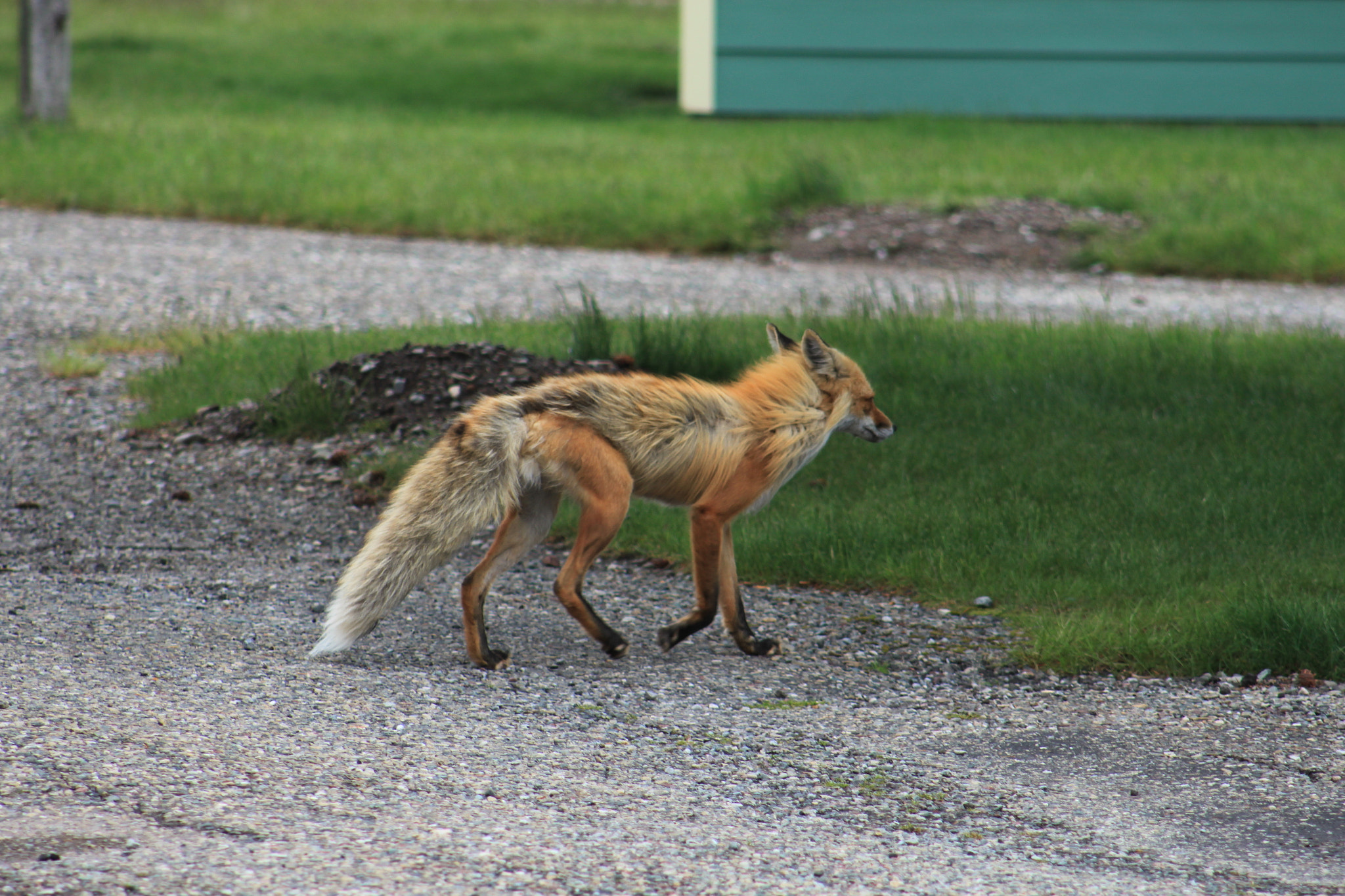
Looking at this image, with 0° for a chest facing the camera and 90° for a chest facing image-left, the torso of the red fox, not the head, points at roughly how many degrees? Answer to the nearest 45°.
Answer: approximately 270°

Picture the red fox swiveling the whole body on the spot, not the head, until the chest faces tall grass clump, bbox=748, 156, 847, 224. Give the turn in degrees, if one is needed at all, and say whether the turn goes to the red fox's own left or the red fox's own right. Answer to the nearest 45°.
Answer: approximately 90° to the red fox's own left

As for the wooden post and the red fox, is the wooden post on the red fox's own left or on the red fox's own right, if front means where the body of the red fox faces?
on the red fox's own left

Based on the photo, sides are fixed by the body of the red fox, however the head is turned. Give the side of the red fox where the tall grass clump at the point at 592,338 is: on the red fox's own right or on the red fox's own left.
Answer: on the red fox's own left

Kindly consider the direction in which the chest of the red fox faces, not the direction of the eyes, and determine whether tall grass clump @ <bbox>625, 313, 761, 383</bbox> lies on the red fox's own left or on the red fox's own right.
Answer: on the red fox's own left
